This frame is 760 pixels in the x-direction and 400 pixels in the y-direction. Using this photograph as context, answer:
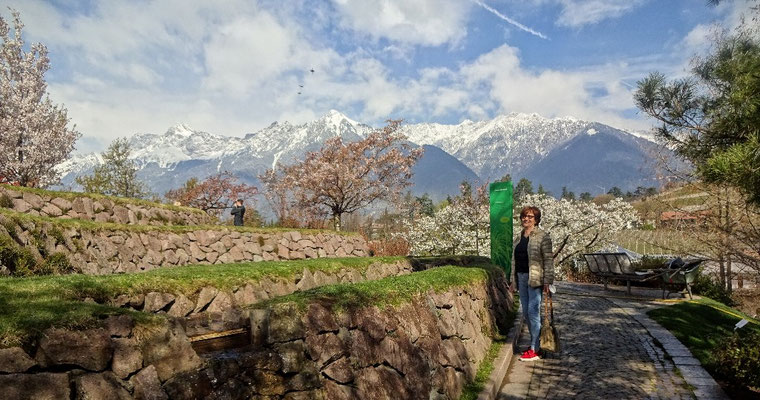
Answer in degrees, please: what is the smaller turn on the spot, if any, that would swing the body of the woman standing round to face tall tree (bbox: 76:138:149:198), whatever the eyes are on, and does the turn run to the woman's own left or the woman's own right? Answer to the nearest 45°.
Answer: approximately 90° to the woman's own right

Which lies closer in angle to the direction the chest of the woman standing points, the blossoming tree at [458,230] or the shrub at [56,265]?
the shrub

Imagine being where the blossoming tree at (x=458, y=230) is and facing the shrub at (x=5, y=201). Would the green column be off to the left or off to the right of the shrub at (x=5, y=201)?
left

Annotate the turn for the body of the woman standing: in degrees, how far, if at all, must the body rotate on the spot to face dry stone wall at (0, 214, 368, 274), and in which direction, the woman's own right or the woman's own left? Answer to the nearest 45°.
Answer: approximately 45° to the woman's own right

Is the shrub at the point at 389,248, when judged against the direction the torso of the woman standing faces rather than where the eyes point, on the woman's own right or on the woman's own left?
on the woman's own right

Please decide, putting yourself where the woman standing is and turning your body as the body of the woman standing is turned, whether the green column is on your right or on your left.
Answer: on your right

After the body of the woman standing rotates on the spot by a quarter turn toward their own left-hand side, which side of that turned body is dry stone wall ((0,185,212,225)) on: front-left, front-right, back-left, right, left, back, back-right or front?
back-right

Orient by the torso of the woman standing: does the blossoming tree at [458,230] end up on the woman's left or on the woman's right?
on the woman's right

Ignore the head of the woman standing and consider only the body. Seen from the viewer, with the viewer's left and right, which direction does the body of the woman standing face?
facing the viewer and to the left of the viewer

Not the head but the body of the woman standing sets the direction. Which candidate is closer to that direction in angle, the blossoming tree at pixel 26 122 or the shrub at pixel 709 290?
the blossoming tree

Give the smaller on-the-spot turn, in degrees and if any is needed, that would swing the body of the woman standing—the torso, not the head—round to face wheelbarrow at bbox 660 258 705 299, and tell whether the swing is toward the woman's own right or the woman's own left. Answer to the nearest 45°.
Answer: approximately 180°
